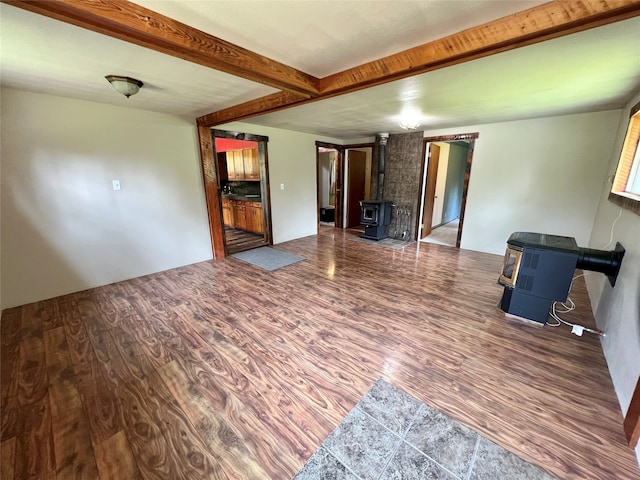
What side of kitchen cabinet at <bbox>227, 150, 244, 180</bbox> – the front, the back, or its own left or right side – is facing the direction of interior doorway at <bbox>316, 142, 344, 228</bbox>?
left

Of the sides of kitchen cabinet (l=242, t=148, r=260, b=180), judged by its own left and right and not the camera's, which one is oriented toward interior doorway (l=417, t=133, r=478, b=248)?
left

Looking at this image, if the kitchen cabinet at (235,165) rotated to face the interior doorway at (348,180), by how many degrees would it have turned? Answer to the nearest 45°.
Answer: approximately 90° to its left

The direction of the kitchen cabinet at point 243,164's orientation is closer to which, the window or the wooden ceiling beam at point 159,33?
the wooden ceiling beam

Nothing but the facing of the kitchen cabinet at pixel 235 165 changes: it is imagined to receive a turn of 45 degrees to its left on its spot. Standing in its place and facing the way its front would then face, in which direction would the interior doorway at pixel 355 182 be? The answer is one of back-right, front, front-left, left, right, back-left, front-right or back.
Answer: front-left

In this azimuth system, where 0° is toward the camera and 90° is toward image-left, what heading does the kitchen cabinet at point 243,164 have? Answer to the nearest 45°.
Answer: approximately 0°

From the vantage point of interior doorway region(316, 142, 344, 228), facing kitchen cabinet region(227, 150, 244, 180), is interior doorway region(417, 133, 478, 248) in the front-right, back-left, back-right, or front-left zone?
back-left

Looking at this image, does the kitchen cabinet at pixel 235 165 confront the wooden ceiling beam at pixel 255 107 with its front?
yes

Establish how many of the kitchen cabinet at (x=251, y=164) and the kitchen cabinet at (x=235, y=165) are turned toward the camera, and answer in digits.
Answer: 2
